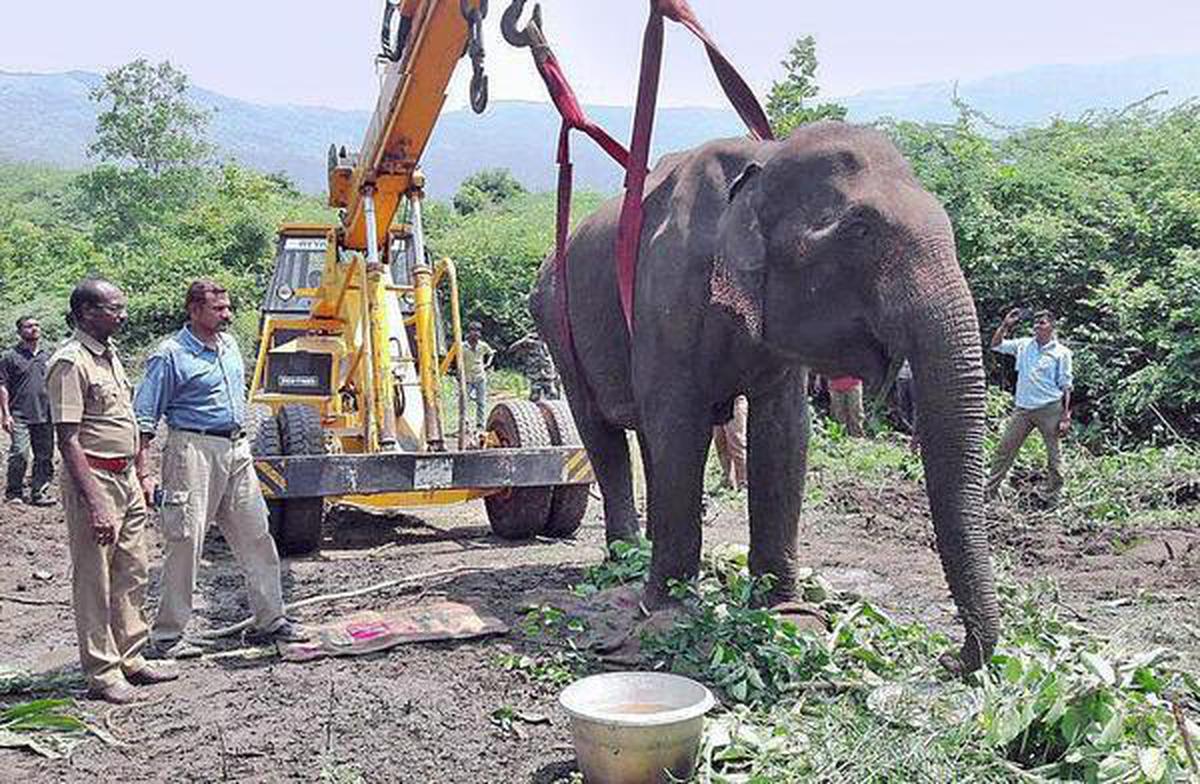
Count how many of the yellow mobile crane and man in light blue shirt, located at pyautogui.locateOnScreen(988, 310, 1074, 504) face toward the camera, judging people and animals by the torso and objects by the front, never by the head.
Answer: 2

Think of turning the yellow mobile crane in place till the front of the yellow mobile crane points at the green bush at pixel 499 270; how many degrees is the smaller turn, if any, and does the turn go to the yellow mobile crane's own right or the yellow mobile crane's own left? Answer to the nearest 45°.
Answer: approximately 180°

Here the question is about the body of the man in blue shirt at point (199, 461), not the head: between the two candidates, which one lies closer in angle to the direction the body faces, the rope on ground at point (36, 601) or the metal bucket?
the metal bucket

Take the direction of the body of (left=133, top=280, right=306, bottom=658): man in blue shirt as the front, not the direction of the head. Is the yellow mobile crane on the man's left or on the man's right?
on the man's left

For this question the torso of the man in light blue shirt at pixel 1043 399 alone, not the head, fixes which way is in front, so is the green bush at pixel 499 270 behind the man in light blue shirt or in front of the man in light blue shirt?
behind

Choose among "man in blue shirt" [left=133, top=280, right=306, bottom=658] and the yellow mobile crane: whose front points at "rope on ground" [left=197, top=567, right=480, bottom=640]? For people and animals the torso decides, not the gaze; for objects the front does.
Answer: the yellow mobile crane

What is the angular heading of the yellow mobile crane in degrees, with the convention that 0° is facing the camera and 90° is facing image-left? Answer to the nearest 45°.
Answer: approximately 0°

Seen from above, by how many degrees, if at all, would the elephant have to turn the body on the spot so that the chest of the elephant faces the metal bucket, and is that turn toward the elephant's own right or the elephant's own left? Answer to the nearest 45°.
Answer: approximately 45° to the elephant's own right

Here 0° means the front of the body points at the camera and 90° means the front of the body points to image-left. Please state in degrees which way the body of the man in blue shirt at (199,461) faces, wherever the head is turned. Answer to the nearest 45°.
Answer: approximately 315°

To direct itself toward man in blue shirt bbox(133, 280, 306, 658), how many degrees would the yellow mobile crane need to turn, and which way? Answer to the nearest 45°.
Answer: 0° — it already faces them

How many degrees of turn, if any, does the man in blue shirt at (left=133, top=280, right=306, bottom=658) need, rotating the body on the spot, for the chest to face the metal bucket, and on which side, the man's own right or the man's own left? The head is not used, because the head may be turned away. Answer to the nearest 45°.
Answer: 0° — they already face it
